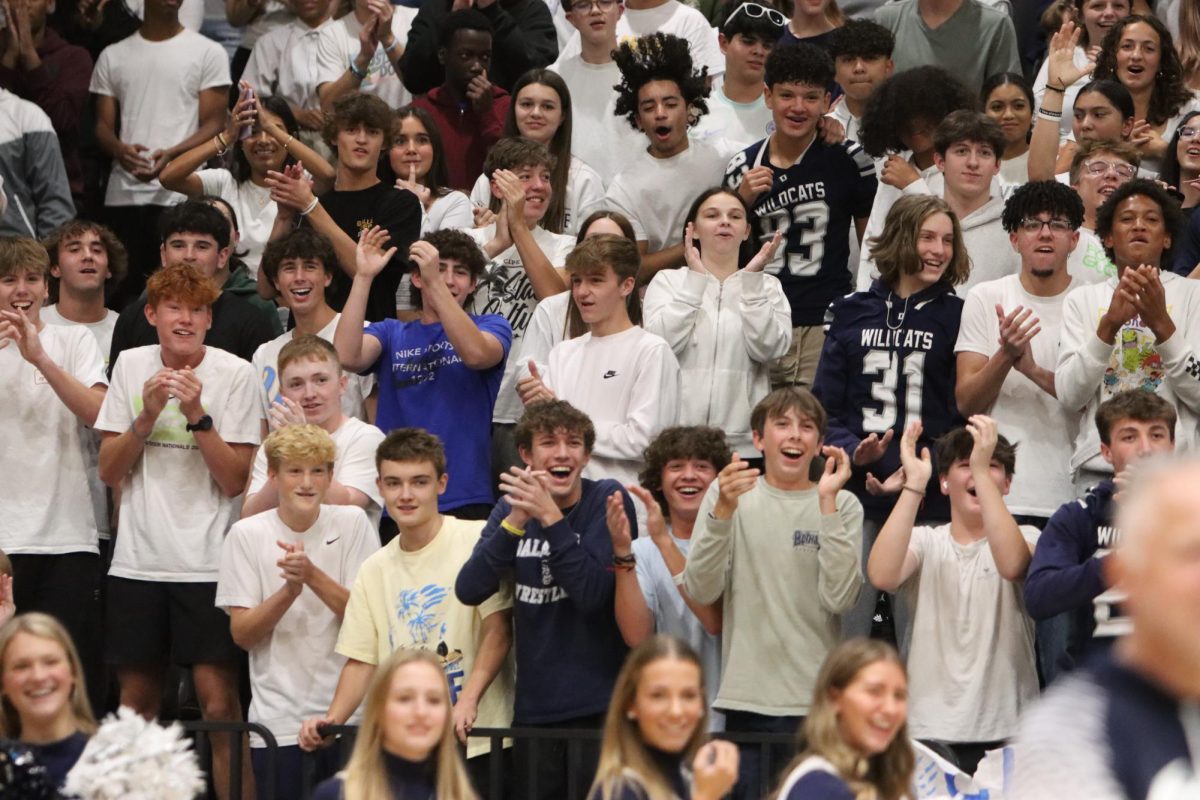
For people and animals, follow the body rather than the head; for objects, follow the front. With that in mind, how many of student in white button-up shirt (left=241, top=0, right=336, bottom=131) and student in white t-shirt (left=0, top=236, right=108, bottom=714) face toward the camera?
2

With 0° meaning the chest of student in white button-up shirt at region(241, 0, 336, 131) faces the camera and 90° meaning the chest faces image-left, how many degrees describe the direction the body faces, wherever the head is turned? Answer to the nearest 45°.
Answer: approximately 0°

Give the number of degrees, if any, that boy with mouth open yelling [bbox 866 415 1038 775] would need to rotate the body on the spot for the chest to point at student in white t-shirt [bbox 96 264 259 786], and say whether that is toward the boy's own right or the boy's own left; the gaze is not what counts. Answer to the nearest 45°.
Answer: approximately 90° to the boy's own right

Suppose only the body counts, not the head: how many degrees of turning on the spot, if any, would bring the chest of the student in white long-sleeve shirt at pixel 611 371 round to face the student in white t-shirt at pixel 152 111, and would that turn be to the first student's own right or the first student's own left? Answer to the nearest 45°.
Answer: approximately 90° to the first student's own right

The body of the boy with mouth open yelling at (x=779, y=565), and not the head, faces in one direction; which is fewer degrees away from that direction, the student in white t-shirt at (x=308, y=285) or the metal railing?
the metal railing

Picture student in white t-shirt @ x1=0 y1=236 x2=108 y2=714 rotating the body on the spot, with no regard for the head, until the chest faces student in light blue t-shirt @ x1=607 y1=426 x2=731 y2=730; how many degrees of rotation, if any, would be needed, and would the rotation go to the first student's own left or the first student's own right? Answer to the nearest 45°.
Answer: approximately 45° to the first student's own left
